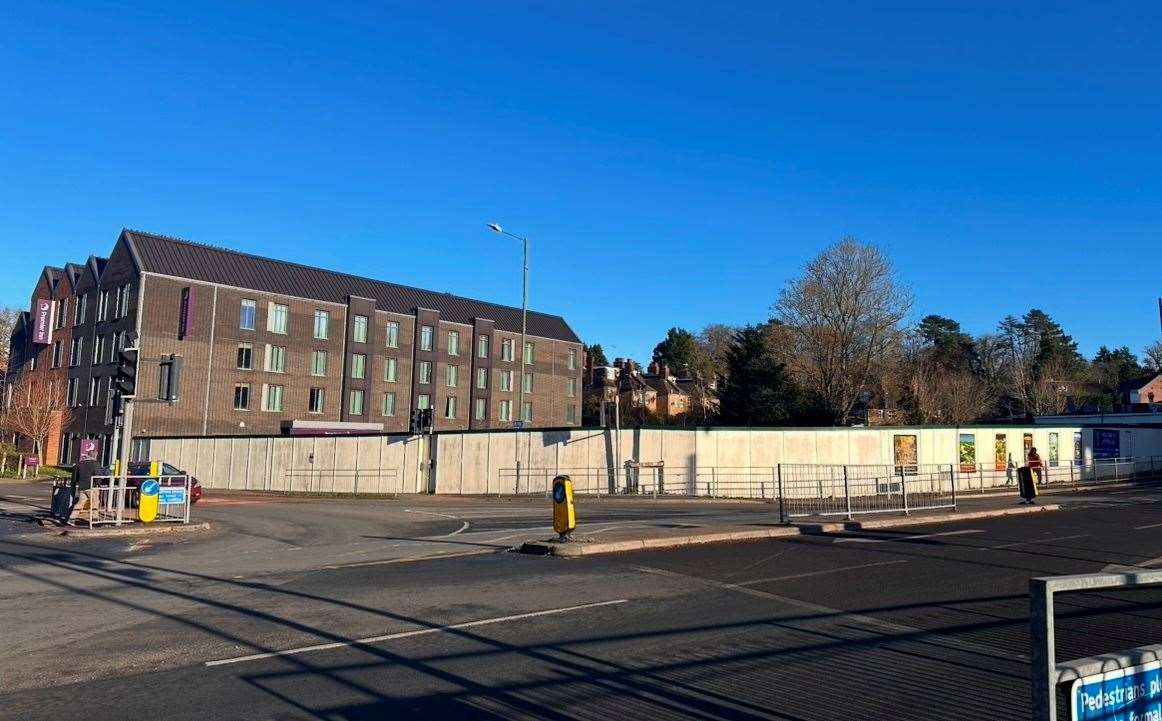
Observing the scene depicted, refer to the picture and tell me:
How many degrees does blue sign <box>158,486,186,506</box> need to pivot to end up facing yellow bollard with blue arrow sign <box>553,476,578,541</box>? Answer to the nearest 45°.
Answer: approximately 45° to its left

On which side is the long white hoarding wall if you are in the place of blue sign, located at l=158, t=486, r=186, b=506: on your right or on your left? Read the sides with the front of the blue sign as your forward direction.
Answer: on your left

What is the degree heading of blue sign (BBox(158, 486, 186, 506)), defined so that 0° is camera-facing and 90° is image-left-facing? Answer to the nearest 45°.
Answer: approximately 0°

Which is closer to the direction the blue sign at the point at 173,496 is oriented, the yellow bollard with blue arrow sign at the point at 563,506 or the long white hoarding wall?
the yellow bollard with blue arrow sign

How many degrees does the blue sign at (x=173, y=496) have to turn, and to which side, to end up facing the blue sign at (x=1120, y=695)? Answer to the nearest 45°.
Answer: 0° — it already faces it
